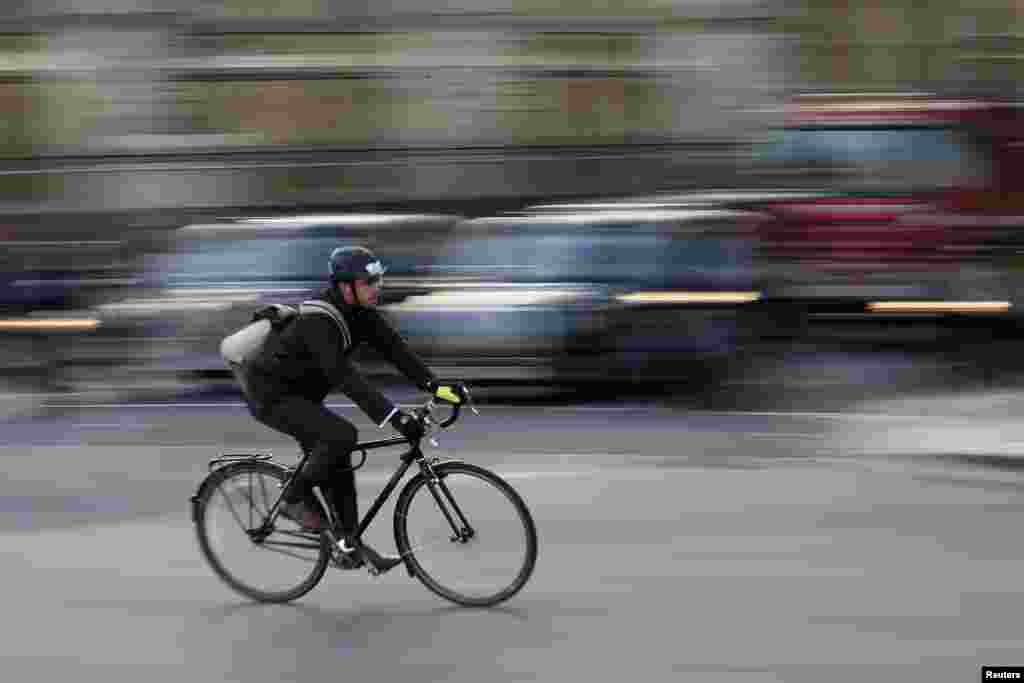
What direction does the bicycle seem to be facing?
to the viewer's right

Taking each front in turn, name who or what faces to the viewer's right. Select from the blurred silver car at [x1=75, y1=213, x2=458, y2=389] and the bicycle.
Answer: the bicycle

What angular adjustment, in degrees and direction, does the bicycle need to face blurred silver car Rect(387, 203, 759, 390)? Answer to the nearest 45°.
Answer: approximately 90° to its left

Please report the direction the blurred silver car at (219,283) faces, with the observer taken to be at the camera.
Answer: facing to the left of the viewer

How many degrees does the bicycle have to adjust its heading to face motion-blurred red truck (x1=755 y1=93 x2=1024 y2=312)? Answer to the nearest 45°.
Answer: approximately 45° to its left

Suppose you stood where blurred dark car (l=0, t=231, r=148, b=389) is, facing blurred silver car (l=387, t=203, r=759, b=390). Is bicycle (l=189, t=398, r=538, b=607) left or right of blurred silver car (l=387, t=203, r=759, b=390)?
right
